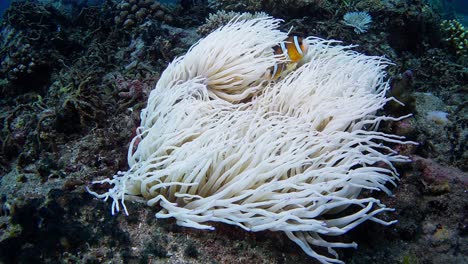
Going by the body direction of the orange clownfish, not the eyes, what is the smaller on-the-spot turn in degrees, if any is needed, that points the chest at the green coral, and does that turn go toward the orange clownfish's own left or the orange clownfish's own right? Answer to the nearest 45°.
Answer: approximately 45° to the orange clownfish's own left

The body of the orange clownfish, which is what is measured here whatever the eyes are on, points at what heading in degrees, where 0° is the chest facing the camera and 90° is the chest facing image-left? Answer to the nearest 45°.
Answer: approximately 270°
